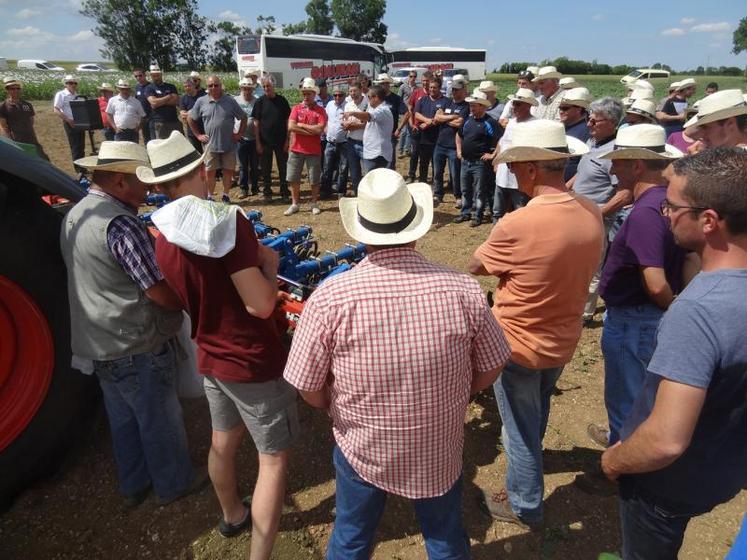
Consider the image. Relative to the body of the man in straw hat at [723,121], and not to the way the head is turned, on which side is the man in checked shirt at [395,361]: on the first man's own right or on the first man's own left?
on the first man's own left

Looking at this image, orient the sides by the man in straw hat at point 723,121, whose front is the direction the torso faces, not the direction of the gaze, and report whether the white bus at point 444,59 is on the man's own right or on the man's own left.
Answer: on the man's own right

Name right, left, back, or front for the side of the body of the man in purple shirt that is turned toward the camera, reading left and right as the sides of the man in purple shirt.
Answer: left

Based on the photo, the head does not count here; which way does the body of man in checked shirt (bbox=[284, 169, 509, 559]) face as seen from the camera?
away from the camera

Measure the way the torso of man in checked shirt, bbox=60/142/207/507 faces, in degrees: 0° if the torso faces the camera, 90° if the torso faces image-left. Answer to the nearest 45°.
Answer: approximately 225°

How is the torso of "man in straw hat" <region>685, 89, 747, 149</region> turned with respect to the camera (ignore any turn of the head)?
to the viewer's left

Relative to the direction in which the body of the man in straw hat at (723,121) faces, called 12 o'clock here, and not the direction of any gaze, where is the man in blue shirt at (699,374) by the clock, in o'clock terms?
The man in blue shirt is roughly at 9 o'clock from the man in straw hat.

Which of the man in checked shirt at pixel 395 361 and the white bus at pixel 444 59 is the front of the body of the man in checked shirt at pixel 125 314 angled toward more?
the white bus

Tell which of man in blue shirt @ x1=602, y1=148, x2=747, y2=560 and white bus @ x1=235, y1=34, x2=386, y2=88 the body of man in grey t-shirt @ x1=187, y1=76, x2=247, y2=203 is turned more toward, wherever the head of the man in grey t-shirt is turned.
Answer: the man in blue shirt

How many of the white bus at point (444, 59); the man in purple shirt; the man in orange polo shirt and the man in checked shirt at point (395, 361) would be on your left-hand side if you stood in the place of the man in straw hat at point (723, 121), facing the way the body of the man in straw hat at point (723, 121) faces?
3

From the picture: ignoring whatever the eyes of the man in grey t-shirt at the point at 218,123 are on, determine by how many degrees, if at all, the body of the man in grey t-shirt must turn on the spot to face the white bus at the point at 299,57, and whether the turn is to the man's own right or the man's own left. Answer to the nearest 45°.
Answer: approximately 180°
